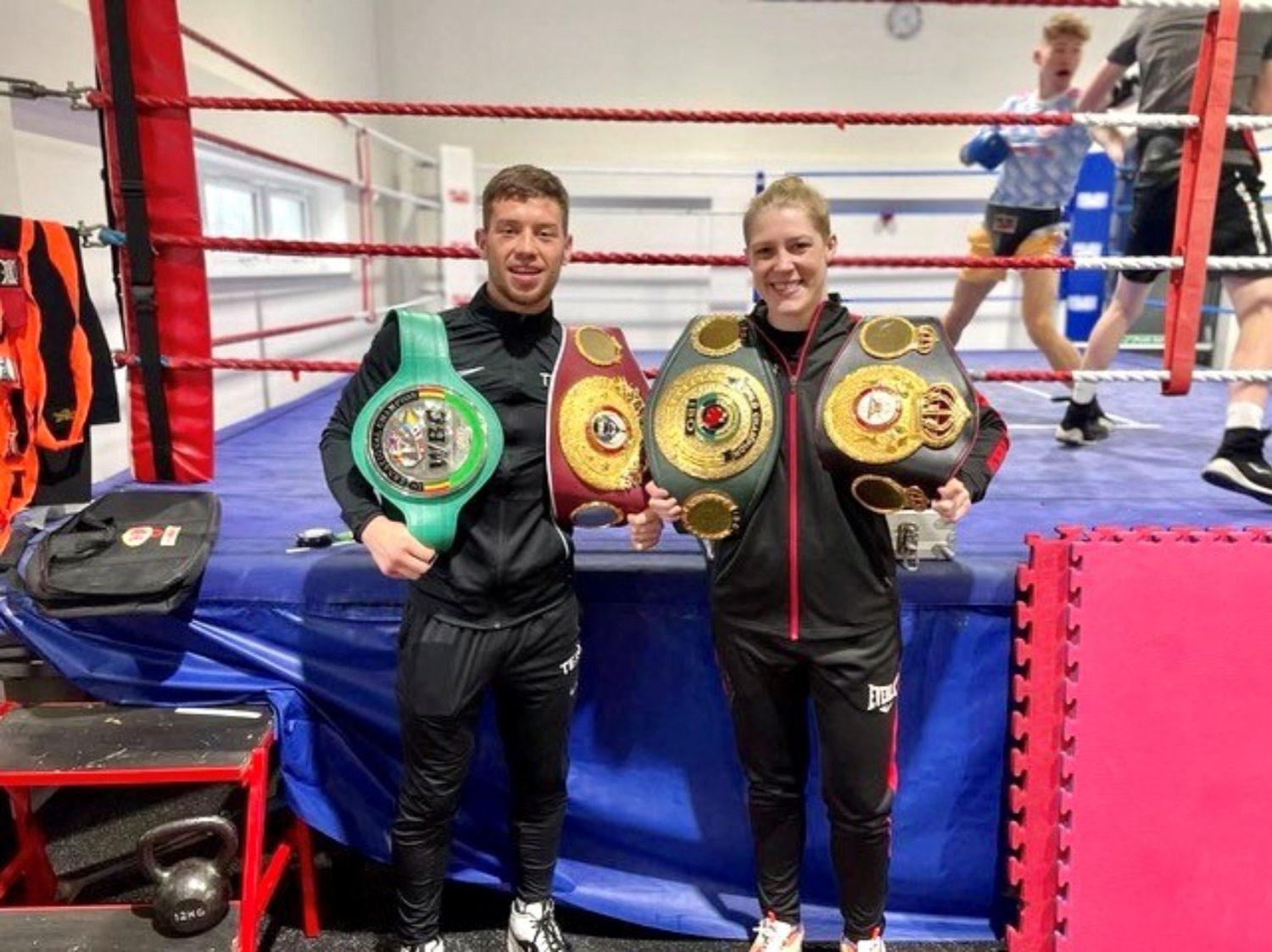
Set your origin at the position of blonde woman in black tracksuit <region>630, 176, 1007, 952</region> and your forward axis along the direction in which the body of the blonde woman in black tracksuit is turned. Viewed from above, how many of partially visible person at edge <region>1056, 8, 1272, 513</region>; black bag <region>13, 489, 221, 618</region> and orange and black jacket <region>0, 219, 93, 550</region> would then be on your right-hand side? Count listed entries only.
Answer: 2

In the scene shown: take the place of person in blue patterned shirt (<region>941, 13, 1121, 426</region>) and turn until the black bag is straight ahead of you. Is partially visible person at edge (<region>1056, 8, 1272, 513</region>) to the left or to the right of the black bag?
left

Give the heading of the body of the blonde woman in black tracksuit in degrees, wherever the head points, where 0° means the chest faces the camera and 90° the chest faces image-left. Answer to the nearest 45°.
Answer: approximately 0°

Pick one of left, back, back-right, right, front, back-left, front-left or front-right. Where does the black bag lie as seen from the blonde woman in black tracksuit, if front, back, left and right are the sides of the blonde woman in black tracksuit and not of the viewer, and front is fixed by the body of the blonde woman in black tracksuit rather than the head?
right

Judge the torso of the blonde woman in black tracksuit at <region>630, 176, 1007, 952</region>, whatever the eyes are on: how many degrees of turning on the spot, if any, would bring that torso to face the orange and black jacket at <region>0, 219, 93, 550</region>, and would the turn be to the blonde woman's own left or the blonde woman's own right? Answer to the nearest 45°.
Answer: approximately 90° to the blonde woman's own right

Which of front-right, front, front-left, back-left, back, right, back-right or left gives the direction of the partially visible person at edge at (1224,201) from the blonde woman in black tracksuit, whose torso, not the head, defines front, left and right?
back-left

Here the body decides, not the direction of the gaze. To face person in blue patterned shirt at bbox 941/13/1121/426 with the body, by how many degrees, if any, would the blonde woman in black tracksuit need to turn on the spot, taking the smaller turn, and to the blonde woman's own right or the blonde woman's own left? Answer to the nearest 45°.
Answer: approximately 180°

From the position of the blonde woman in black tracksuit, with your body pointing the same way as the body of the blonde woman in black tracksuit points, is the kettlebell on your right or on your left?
on your right

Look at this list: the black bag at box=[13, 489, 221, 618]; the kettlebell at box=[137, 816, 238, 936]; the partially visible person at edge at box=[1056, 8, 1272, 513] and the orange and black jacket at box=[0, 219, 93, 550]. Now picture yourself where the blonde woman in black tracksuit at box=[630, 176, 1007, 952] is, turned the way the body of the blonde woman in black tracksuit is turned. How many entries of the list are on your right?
3
